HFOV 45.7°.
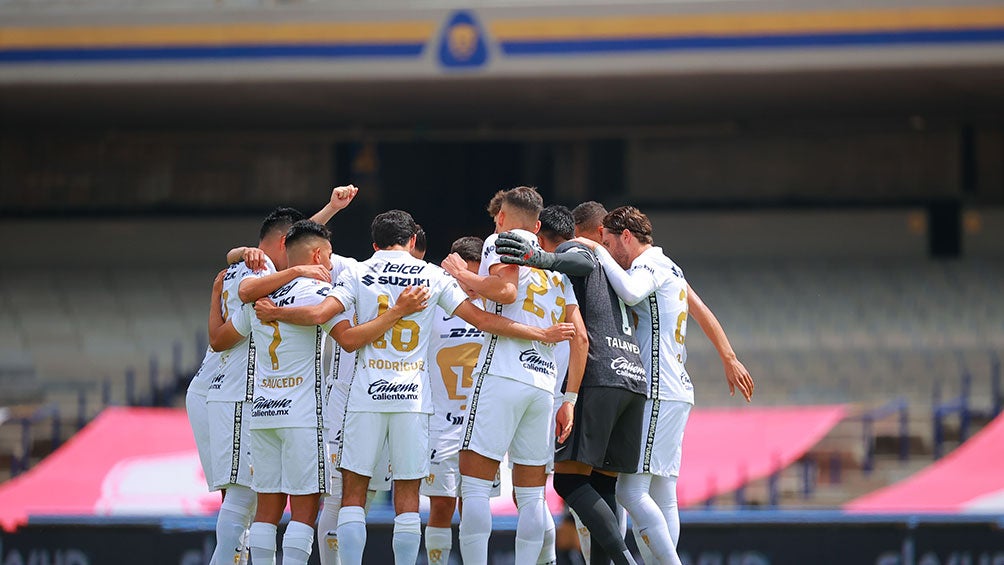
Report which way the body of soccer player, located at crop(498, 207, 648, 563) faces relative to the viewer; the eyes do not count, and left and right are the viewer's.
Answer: facing away from the viewer and to the left of the viewer

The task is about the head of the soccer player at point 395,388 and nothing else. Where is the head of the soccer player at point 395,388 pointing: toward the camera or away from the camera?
away from the camera

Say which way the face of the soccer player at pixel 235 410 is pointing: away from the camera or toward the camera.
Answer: away from the camera

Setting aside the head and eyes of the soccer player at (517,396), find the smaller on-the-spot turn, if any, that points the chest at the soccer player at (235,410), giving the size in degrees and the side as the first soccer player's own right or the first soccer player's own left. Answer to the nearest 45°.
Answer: approximately 45° to the first soccer player's own left

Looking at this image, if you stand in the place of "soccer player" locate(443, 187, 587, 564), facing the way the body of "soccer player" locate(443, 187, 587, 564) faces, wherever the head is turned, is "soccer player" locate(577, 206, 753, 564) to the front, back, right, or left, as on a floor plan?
right

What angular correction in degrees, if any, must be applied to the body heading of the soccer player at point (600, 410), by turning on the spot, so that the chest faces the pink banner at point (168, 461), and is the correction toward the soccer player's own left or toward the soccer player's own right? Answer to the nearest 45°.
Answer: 0° — they already face it

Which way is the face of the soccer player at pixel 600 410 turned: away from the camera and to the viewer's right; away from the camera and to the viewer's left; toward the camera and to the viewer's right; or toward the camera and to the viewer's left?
away from the camera and to the viewer's left

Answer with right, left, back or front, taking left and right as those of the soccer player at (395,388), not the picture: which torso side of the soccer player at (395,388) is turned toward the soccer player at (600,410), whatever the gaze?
right

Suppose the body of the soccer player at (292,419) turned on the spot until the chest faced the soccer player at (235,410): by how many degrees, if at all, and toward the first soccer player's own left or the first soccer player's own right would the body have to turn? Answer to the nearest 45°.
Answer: approximately 90° to the first soccer player's own left

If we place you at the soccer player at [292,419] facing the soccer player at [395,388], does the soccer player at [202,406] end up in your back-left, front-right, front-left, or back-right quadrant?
back-left

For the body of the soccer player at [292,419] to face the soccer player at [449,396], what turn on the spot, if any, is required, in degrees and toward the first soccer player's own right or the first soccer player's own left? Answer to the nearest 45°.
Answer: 0° — they already face them

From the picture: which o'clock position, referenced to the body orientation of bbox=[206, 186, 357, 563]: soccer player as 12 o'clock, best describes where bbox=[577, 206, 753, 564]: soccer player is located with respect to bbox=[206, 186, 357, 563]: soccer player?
bbox=[577, 206, 753, 564]: soccer player is roughly at 2 o'clock from bbox=[206, 186, 357, 563]: soccer player.

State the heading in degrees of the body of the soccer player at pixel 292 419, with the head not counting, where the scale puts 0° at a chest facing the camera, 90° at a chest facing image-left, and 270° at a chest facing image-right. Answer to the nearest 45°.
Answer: approximately 225°

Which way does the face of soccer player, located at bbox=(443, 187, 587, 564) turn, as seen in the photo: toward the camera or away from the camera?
away from the camera

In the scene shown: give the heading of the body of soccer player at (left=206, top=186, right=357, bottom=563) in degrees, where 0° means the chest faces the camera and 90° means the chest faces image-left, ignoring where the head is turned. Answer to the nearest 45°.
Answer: approximately 225°
